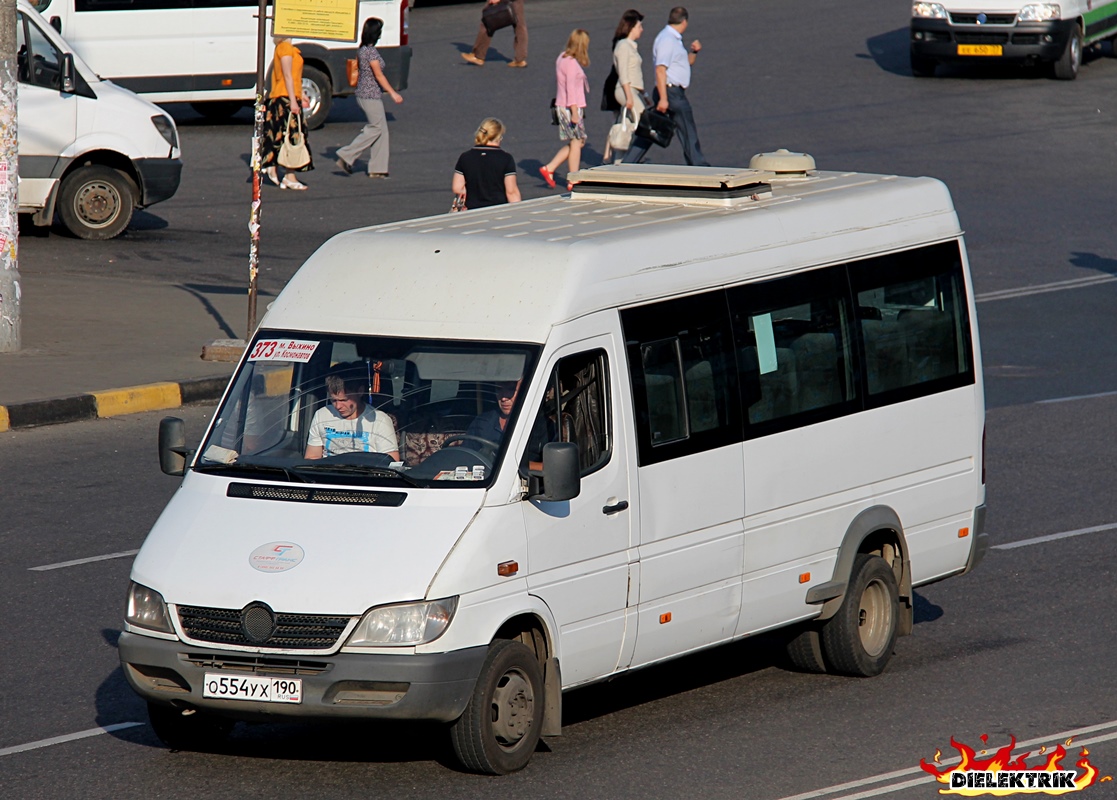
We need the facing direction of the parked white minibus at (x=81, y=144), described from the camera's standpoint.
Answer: facing to the right of the viewer

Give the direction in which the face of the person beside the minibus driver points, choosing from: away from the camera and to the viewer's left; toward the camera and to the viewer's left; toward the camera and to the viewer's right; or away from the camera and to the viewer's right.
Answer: toward the camera and to the viewer's left

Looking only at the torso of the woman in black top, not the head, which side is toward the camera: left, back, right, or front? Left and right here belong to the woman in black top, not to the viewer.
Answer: back

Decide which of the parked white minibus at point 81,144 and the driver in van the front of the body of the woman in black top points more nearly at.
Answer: the parked white minibus

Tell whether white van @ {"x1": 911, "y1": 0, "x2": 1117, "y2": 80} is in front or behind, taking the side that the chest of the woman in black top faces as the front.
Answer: in front

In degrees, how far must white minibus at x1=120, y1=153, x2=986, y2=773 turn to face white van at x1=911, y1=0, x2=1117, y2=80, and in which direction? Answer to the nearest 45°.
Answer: approximately 135° to its right

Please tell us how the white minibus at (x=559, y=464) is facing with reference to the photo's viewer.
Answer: facing the viewer and to the left of the viewer

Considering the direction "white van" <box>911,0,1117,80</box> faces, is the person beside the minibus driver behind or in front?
in front

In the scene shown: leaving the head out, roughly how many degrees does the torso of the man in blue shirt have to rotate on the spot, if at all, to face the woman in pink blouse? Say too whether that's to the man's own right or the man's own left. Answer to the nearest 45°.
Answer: approximately 135° to the man's own right

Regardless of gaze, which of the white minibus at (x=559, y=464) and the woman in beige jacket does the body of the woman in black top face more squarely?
the woman in beige jacket

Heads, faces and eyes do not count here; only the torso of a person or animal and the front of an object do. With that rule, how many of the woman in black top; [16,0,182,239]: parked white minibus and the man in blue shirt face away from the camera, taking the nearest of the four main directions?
1

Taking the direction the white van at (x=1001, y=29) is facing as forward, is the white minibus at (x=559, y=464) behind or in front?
in front
